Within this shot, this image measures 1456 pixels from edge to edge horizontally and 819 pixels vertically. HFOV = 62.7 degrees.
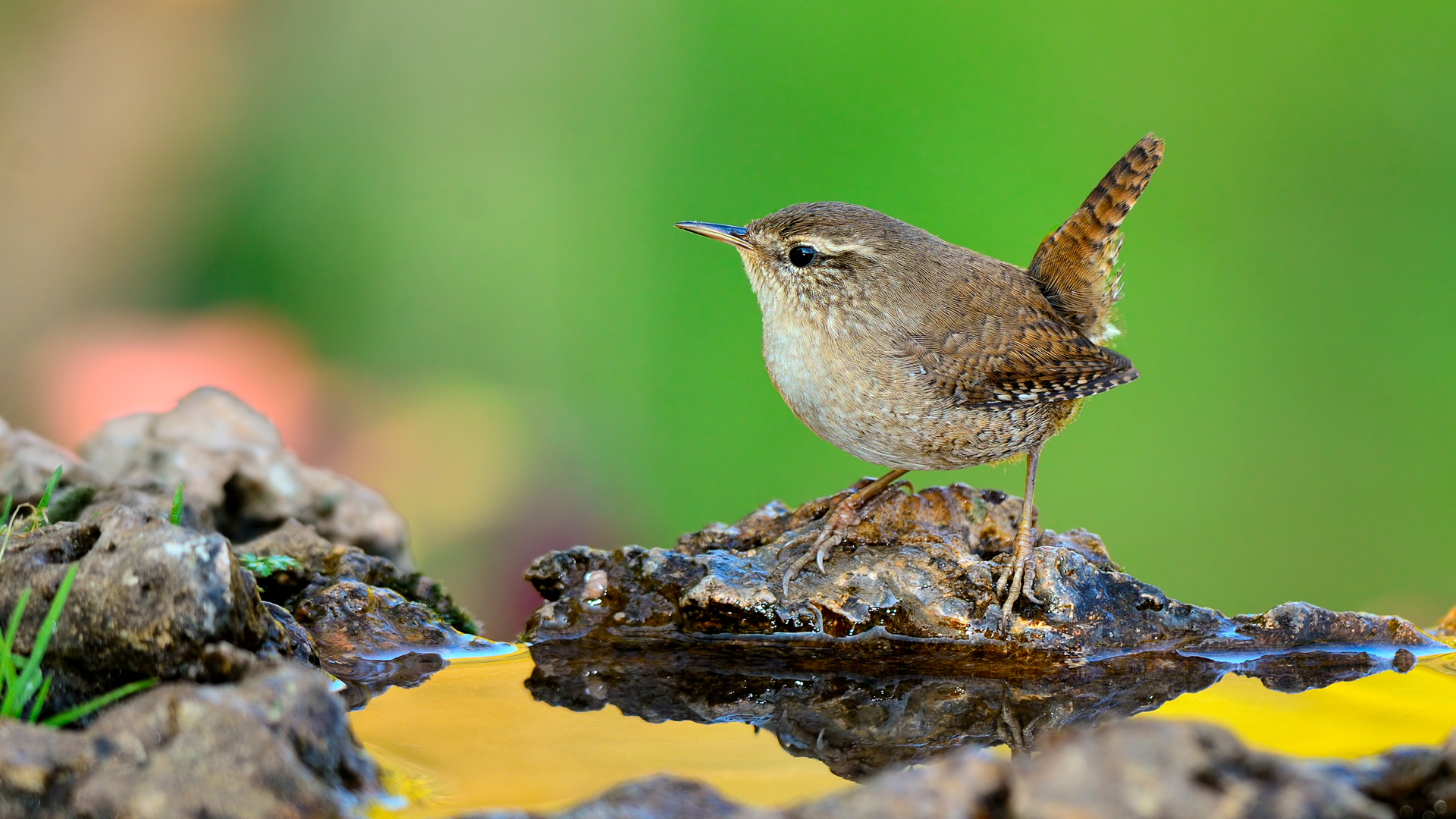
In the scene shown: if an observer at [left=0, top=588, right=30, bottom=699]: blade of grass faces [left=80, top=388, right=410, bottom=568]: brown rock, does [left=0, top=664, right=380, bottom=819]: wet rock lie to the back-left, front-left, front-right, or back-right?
back-right

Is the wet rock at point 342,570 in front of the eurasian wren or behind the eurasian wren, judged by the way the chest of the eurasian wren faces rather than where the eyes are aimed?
in front

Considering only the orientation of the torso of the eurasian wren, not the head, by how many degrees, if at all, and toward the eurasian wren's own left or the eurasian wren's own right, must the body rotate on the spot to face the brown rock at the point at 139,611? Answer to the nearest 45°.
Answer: approximately 45° to the eurasian wren's own left

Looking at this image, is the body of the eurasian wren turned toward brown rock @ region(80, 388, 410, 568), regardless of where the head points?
yes

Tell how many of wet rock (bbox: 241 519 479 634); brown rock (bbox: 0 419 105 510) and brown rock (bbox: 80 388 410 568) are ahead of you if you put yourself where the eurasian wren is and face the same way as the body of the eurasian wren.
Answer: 3

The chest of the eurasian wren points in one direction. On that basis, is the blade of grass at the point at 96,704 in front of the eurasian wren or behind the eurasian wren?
in front

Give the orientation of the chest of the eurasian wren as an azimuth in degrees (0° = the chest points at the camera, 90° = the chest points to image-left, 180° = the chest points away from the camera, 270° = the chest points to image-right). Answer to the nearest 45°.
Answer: approximately 90°

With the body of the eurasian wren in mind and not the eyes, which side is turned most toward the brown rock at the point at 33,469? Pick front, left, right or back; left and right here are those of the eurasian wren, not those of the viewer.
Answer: front
